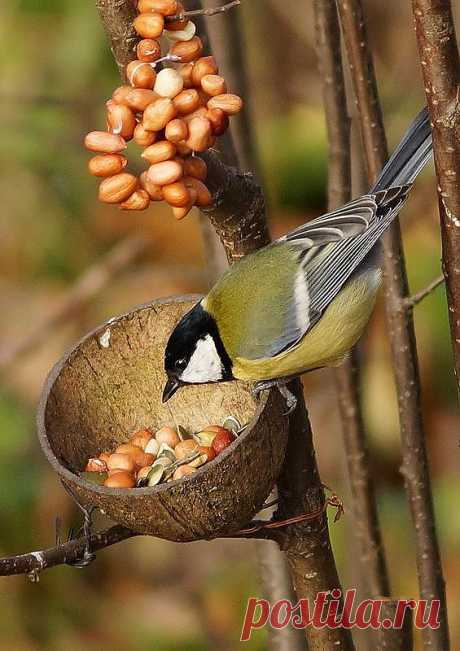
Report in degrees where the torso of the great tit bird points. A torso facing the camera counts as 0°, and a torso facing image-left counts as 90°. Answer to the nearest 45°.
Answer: approximately 90°

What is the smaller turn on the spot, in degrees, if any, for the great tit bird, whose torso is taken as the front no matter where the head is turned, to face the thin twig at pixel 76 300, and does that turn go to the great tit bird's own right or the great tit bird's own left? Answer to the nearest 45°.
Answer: approximately 45° to the great tit bird's own right

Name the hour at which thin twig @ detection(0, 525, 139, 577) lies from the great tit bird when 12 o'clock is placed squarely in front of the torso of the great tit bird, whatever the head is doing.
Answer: The thin twig is roughly at 12 o'clock from the great tit bird.
